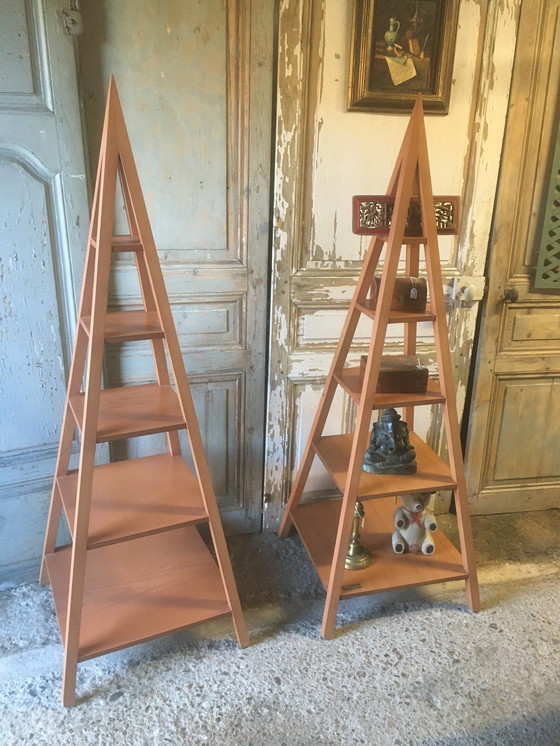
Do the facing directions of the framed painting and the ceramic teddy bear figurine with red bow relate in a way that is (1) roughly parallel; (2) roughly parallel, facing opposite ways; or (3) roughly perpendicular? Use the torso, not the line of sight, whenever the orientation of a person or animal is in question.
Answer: roughly parallel

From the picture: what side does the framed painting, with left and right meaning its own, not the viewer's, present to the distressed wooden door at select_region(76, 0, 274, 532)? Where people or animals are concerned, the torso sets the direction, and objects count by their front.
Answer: right

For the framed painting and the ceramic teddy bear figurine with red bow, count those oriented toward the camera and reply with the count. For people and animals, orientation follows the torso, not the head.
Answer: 2

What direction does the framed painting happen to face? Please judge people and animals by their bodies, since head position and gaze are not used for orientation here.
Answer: toward the camera
